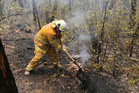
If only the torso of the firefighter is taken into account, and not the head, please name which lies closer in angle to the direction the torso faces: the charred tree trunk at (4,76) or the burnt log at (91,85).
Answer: the burnt log

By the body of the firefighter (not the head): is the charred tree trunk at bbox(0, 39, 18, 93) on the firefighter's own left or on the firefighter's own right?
on the firefighter's own right

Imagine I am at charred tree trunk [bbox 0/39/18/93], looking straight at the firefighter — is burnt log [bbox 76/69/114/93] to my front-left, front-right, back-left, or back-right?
front-right

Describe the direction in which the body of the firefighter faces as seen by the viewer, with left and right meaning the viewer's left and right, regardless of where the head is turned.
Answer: facing to the right of the viewer

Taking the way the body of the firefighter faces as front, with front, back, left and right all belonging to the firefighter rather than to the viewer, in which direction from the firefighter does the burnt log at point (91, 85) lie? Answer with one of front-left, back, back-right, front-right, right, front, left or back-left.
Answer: front-right
